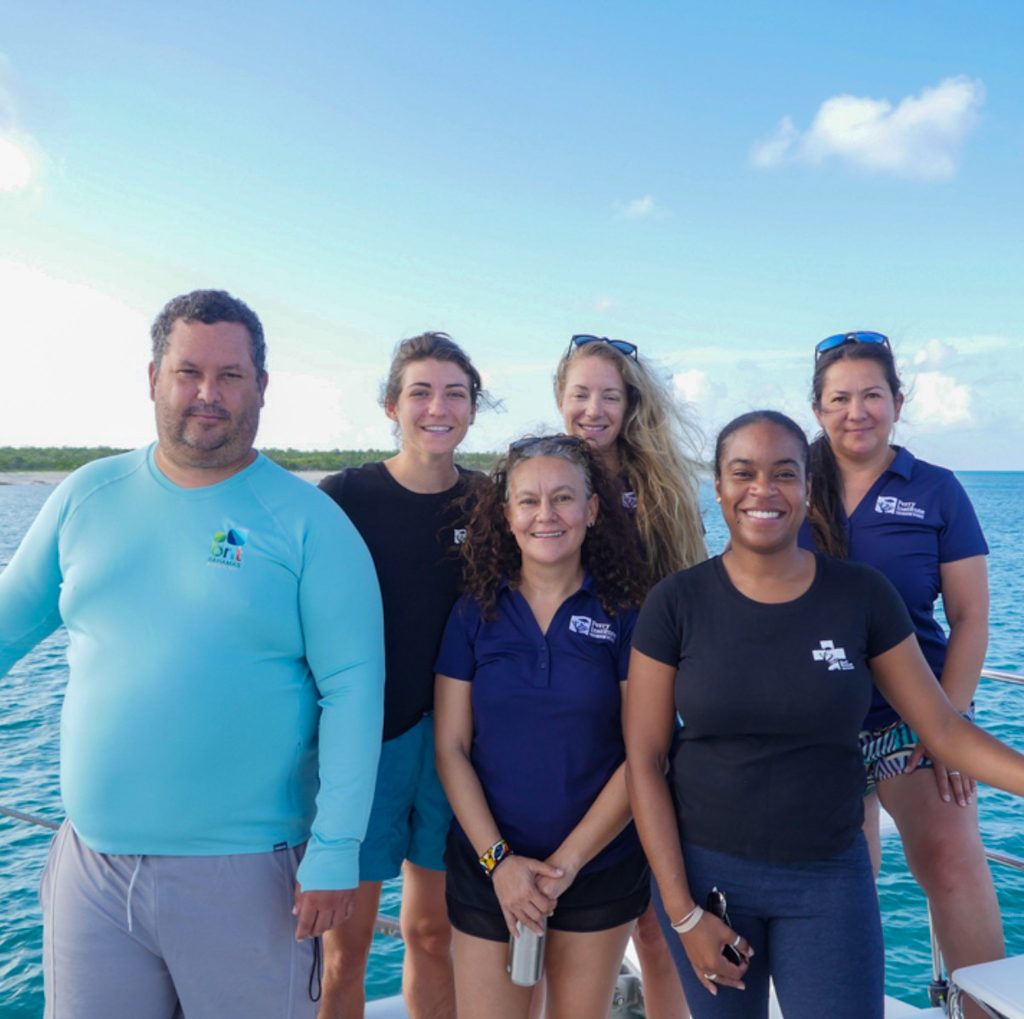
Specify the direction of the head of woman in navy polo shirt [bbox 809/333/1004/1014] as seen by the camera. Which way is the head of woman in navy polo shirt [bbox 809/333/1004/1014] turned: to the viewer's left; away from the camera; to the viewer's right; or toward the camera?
toward the camera

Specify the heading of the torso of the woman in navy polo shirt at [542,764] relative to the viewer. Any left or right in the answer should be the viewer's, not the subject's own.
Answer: facing the viewer

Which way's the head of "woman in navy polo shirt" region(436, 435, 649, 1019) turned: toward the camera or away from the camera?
toward the camera

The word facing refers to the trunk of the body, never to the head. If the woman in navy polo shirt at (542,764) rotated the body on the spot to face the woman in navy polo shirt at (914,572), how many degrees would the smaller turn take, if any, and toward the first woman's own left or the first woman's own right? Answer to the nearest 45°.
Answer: approximately 90° to the first woman's own left

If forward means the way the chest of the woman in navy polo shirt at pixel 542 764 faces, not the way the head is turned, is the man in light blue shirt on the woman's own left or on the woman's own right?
on the woman's own right

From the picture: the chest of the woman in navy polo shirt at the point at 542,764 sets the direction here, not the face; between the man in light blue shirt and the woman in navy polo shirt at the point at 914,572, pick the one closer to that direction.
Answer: the man in light blue shirt

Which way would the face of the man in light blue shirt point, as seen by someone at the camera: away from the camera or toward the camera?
toward the camera
